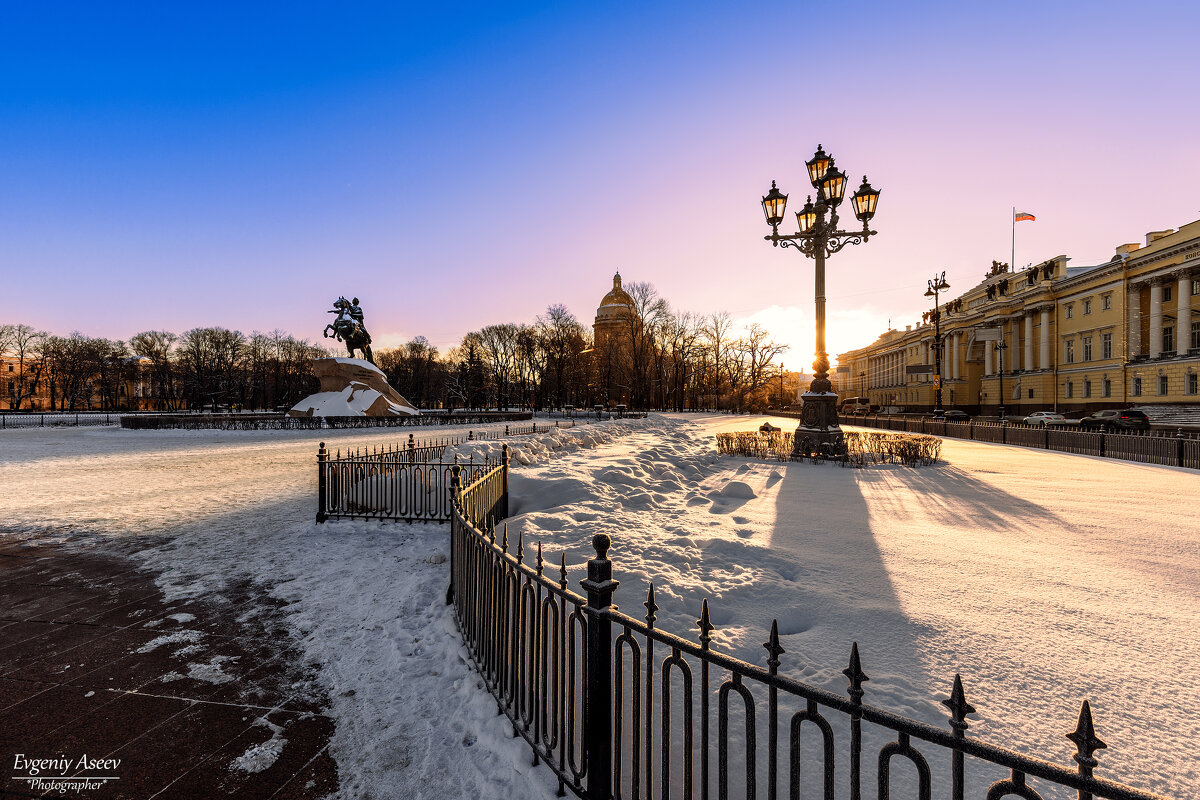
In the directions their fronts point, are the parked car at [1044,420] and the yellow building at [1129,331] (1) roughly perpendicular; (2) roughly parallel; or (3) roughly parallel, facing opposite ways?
roughly perpendicular

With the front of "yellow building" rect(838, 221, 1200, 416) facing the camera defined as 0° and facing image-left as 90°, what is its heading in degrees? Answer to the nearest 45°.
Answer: approximately 45°

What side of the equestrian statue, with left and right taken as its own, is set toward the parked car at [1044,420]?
left

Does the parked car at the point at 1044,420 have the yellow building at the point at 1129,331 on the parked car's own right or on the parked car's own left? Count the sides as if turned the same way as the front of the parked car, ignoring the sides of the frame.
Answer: on the parked car's own right

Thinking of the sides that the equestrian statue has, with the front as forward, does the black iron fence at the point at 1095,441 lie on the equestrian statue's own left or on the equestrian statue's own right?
on the equestrian statue's own left

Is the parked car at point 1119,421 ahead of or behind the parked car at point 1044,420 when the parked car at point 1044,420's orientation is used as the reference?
behind

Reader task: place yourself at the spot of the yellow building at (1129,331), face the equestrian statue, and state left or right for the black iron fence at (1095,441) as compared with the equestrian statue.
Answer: left

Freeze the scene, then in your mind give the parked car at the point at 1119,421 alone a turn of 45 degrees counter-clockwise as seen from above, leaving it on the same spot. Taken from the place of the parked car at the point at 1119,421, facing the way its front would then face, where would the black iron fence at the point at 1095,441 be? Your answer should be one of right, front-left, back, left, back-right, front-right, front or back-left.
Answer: left

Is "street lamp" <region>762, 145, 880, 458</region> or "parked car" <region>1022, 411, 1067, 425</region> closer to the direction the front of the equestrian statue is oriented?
the street lamp

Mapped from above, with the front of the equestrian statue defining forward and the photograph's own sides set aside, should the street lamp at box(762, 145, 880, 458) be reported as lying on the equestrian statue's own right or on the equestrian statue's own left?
on the equestrian statue's own left
